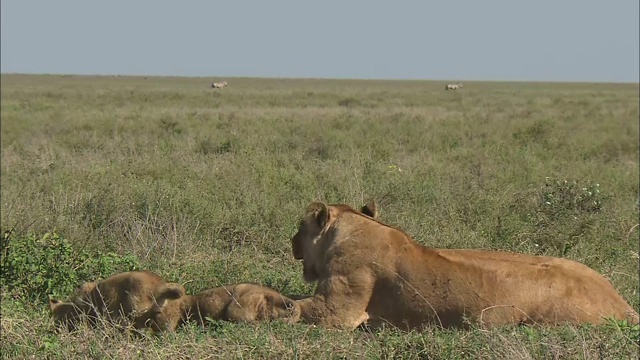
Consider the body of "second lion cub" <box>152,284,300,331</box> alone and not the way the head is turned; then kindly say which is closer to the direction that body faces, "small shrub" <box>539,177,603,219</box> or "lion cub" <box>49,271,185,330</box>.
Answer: the lion cub

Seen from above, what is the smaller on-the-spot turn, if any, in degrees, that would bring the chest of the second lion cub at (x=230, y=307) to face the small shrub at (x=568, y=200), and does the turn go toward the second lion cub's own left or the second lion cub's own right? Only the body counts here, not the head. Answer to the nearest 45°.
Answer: approximately 135° to the second lion cub's own right

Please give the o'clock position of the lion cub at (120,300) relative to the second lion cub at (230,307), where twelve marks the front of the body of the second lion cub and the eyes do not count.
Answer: The lion cub is roughly at 1 o'clock from the second lion cub.

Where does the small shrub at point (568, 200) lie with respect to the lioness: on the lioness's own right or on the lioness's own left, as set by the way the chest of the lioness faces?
on the lioness's own right

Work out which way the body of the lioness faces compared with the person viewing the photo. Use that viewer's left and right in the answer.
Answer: facing to the left of the viewer

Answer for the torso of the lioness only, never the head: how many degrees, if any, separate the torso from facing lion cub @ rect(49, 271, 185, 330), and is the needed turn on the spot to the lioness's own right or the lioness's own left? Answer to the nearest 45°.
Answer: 0° — it already faces it

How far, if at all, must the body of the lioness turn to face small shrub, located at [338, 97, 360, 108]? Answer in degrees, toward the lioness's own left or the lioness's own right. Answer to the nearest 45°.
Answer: approximately 90° to the lioness's own right
